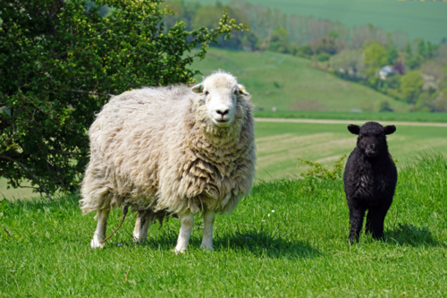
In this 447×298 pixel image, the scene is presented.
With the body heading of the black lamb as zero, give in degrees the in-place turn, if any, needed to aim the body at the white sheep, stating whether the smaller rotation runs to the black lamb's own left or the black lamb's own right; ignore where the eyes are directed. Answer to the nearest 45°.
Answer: approximately 90° to the black lamb's own right

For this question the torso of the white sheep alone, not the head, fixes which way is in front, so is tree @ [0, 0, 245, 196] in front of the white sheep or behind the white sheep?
behind

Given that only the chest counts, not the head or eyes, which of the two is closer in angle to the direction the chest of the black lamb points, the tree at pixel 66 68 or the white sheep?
the white sheep

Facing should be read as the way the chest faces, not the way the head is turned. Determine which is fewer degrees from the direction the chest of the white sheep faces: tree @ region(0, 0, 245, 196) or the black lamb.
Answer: the black lamb

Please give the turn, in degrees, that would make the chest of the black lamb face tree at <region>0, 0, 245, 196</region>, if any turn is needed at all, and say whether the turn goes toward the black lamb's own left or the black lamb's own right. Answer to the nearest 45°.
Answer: approximately 135° to the black lamb's own right

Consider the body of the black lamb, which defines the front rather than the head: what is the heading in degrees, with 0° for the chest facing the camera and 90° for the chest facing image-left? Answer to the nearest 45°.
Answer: approximately 0°

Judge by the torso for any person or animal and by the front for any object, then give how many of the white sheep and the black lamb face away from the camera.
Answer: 0

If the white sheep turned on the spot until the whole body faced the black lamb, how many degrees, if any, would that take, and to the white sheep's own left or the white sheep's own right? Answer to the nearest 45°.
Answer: approximately 45° to the white sheep's own left

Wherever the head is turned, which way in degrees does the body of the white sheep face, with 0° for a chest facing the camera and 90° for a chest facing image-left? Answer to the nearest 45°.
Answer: approximately 315°

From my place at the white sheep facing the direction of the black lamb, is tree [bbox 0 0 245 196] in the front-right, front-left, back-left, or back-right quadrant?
back-left
